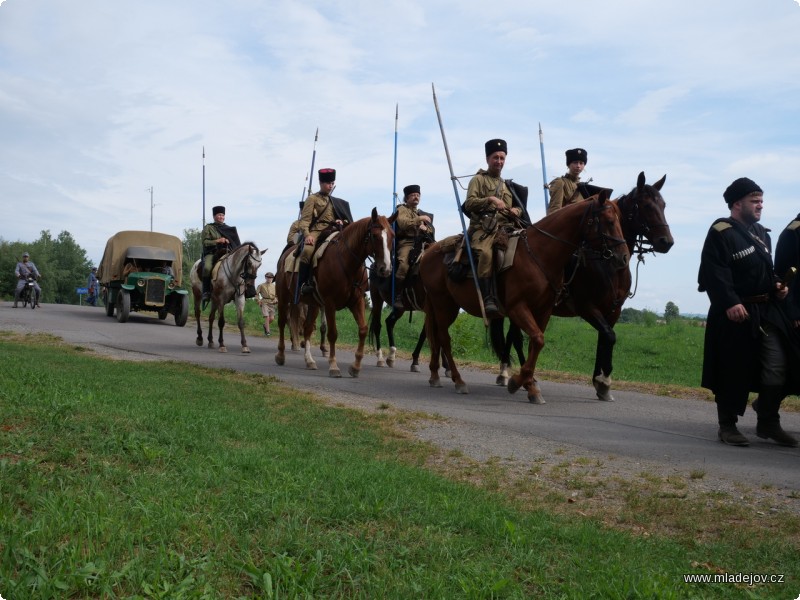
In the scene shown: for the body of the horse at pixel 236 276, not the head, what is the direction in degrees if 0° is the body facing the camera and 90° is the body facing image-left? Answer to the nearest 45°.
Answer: approximately 315°

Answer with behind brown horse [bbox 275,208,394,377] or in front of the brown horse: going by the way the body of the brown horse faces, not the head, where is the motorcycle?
behind

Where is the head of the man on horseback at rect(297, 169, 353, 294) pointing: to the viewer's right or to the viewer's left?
to the viewer's right

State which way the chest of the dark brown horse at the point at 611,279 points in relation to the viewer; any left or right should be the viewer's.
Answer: facing the viewer and to the right of the viewer

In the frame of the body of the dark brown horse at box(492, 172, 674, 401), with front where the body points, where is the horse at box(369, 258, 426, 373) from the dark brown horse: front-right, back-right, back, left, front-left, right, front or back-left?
back

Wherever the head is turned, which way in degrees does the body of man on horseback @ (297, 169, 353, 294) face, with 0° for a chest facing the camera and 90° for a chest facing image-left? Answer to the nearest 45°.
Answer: approximately 315°

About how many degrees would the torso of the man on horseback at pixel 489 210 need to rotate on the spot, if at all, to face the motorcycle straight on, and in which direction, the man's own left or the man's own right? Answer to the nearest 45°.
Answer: approximately 180°

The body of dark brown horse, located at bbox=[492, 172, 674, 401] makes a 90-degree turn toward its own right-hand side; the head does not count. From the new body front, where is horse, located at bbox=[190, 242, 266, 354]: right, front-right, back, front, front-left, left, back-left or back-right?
right

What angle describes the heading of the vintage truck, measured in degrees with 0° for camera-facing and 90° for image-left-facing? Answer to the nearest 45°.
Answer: approximately 315°

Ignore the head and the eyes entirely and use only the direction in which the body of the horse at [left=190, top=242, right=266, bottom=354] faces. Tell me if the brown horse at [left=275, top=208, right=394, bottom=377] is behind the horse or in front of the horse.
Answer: in front
